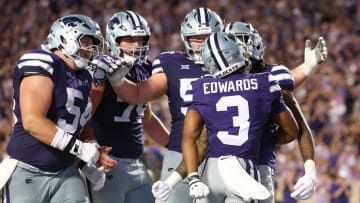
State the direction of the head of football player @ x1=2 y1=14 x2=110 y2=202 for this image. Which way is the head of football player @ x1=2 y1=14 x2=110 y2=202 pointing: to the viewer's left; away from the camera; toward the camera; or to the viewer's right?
to the viewer's right

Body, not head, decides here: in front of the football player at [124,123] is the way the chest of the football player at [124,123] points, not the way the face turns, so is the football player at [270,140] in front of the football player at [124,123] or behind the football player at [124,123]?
in front

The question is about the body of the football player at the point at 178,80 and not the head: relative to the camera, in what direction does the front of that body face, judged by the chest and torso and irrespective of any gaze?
toward the camera

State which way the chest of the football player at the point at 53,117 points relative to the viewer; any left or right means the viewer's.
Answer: facing the viewer and to the right of the viewer

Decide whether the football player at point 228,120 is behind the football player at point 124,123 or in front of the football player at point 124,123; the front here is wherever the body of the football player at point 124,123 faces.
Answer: in front

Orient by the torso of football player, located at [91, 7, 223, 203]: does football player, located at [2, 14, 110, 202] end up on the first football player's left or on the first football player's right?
on the first football player's right

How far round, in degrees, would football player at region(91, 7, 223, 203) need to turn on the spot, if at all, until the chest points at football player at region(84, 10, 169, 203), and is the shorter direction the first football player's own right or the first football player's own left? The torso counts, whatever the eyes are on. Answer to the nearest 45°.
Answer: approximately 90° to the first football player's own right

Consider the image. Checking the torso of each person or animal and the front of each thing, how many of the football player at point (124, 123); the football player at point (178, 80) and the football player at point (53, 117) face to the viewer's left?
0
